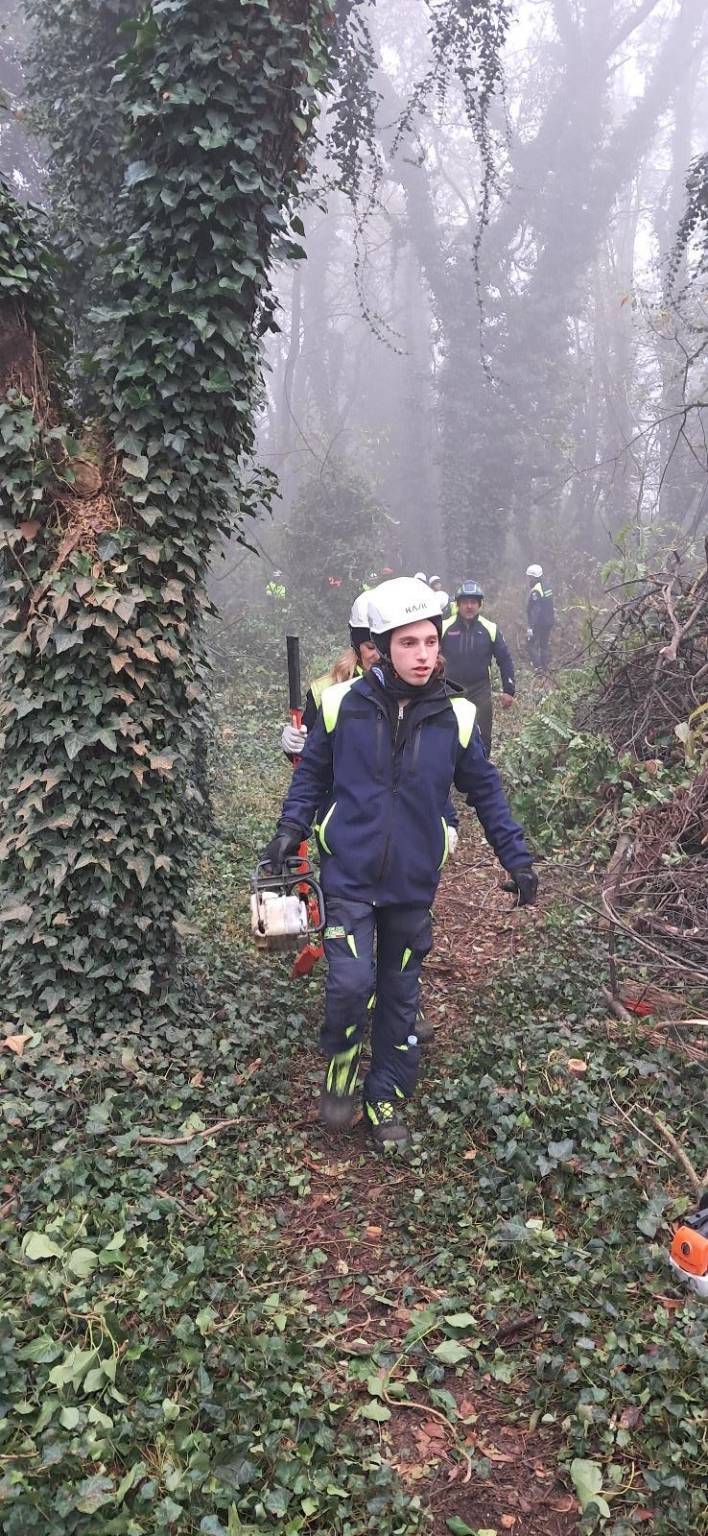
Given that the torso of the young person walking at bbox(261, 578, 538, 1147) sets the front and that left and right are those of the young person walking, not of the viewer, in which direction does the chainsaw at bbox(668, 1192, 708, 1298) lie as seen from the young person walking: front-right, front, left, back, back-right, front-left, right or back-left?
front-left

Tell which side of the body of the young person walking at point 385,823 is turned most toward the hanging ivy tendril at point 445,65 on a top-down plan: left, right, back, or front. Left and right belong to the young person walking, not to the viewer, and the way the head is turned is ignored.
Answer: back

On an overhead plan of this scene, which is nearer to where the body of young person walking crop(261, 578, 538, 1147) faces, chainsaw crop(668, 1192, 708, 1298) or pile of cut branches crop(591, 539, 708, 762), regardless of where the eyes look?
the chainsaw

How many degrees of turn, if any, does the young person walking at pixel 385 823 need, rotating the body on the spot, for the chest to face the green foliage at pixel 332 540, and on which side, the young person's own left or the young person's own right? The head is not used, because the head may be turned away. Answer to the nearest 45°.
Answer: approximately 180°

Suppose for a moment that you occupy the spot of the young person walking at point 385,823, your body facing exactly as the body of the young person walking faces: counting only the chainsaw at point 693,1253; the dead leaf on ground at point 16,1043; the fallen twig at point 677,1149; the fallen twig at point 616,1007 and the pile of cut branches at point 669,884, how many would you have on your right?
1

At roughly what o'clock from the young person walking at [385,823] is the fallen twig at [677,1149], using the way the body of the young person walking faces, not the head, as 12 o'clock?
The fallen twig is roughly at 10 o'clock from the young person walking.

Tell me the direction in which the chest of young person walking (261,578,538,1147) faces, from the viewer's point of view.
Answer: toward the camera

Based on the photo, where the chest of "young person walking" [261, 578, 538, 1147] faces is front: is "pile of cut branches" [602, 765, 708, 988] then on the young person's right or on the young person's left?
on the young person's left

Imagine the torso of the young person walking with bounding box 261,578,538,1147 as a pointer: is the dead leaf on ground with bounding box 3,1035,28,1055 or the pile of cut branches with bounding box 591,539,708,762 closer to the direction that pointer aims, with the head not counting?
the dead leaf on ground
